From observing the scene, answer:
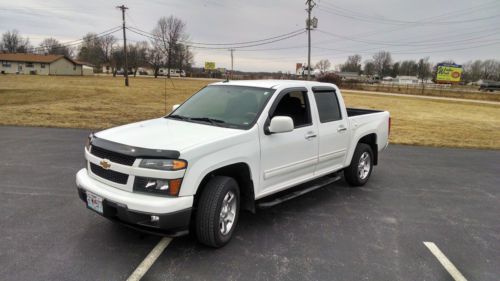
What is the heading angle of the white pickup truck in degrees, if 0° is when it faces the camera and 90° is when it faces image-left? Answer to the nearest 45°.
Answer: approximately 45°
